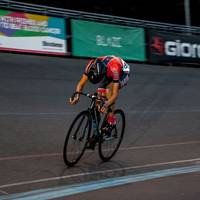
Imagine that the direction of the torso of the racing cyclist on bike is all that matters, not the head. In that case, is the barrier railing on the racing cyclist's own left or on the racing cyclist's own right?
on the racing cyclist's own right

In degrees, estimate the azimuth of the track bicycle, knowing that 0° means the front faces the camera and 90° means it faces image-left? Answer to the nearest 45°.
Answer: approximately 45°

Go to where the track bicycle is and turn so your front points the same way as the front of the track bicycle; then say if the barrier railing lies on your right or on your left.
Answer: on your right

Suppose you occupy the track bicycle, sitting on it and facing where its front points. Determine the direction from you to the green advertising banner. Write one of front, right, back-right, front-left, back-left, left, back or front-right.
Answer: back-right

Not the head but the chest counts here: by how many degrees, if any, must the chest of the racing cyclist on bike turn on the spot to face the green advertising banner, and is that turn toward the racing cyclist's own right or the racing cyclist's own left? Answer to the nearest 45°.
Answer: approximately 135° to the racing cyclist's own right

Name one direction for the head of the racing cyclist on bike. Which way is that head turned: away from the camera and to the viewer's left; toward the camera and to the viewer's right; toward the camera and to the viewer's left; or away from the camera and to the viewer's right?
toward the camera and to the viewer's left
